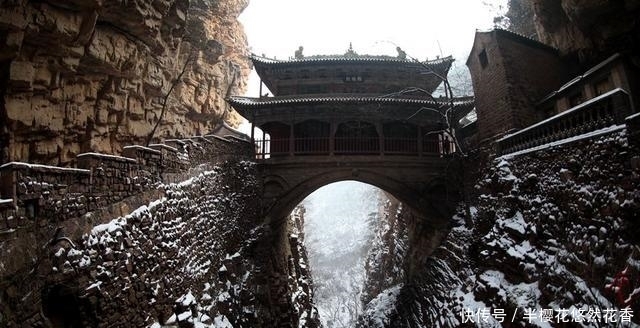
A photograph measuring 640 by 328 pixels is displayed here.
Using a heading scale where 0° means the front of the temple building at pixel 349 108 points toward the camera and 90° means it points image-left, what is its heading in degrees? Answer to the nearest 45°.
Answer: approximately 0°

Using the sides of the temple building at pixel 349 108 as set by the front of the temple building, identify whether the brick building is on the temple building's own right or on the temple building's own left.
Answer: on the temple building's own left
